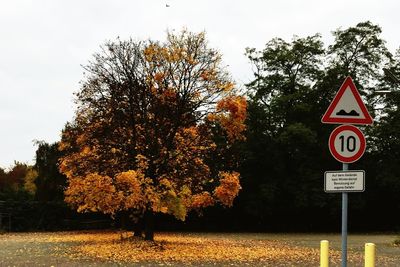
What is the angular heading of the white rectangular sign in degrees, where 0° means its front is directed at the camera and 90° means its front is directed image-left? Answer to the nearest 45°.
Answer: approximately 0°

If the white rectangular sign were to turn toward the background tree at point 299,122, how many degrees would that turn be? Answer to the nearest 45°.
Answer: approximately 180°

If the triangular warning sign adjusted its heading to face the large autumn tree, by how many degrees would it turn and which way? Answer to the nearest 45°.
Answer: approximately 135° to its right

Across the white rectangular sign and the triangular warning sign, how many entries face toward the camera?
2

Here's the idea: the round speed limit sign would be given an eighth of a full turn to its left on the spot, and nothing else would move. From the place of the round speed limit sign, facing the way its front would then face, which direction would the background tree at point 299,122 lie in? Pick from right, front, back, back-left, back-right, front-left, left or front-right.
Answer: back-left

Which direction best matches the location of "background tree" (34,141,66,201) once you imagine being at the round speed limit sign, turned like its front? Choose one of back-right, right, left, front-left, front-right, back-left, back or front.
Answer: back-right

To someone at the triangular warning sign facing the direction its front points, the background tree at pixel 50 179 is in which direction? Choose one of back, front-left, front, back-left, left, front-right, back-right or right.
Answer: back-right

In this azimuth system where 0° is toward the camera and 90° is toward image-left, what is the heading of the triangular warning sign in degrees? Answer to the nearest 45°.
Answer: approximately 0°
